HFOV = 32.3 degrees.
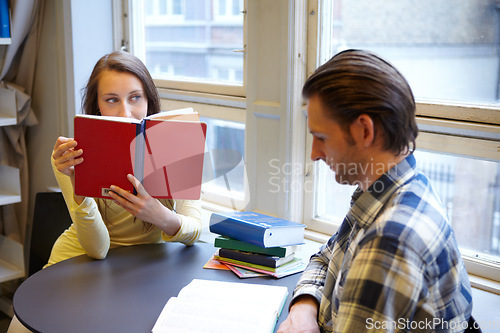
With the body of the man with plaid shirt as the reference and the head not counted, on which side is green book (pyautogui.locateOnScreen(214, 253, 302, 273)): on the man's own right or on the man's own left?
on the man's own right

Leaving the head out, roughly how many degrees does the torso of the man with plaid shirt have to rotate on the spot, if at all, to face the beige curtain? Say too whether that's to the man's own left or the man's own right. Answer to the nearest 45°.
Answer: approximately 45° to the man's own right

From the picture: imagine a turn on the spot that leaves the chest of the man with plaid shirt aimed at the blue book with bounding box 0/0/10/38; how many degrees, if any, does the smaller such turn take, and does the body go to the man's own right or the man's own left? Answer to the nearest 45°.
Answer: approximately 45° to the man's own right

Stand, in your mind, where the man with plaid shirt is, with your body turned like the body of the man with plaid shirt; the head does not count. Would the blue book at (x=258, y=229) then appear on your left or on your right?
on your right

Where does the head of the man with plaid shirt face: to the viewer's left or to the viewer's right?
to the viewer's left

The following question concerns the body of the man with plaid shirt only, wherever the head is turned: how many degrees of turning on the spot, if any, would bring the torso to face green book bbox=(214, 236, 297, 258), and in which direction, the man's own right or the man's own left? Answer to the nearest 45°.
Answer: approximately 45° to the man's own right

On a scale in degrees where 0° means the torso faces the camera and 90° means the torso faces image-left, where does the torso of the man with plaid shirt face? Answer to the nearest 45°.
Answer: approximately 90°
